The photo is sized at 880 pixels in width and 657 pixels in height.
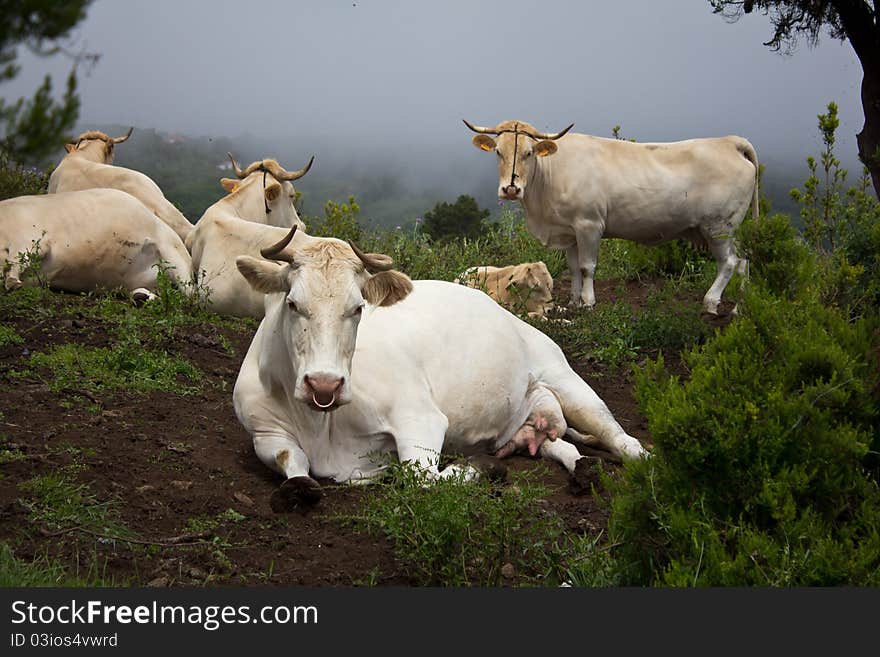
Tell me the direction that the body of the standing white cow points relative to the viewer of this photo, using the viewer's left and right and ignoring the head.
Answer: facing to the left of the viewer

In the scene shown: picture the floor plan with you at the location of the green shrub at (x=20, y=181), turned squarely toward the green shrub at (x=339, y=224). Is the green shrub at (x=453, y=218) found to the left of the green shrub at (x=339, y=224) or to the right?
left

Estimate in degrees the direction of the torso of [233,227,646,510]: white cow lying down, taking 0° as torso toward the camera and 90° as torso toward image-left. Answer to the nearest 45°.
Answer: approximately 45°

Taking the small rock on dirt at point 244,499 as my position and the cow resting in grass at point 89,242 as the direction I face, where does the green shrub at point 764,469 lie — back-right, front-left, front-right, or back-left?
back-right

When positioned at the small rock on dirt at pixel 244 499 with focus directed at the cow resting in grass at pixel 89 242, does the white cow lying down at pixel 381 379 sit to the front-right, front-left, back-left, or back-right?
front-right

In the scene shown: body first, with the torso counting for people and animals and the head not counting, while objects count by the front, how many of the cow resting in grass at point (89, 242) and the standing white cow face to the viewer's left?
2

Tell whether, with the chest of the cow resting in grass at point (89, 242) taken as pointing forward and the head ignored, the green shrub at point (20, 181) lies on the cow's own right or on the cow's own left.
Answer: on the cow's own right

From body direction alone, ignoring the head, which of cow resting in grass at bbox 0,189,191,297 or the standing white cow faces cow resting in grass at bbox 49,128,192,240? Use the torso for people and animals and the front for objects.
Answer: the standing white cow

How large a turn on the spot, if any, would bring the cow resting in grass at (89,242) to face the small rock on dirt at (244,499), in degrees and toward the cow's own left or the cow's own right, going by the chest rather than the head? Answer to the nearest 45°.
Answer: approximately 90° to the cow's own left

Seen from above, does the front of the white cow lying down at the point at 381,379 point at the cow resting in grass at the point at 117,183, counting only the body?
no

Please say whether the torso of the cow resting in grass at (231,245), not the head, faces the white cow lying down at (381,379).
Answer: no

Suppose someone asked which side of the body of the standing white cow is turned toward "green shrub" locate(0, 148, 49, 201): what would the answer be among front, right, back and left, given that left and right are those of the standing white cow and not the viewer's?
front

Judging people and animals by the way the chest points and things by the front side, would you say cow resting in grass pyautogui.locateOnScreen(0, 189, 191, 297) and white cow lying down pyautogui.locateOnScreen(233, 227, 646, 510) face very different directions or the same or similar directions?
same or similar directions

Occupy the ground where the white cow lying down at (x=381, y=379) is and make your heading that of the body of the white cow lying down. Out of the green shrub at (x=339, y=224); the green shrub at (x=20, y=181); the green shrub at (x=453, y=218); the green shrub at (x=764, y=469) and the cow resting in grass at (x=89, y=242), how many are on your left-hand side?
1

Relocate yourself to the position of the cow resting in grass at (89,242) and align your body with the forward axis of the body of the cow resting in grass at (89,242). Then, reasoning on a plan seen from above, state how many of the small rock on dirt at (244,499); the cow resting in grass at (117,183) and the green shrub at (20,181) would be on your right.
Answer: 2

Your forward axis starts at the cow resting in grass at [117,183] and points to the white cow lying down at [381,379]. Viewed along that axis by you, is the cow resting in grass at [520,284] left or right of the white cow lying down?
left
